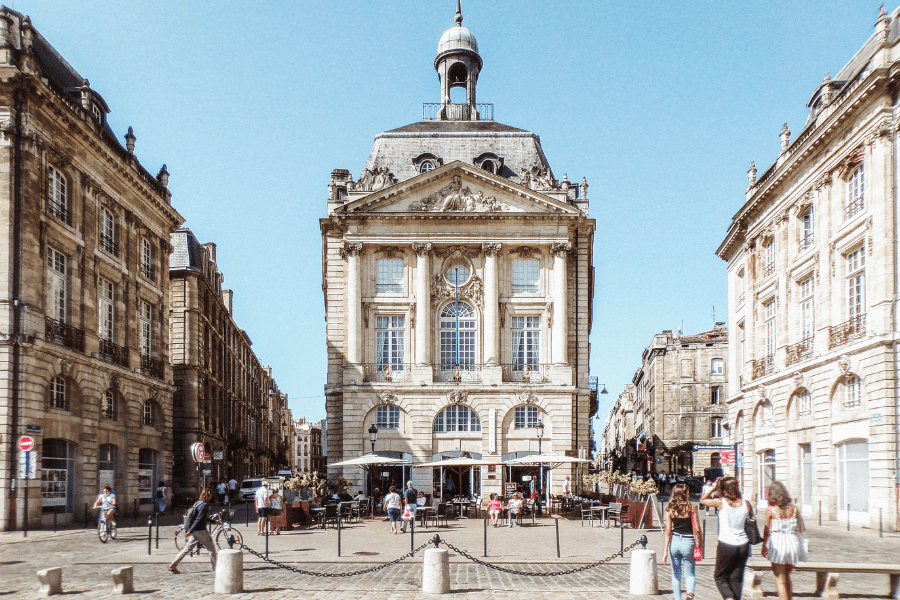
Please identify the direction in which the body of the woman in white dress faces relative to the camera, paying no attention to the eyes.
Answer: away from the camera

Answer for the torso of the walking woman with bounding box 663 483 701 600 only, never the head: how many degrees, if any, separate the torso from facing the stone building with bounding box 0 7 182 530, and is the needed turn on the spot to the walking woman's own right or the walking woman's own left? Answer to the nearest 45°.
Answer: approximately 45° to the walking woman's own left

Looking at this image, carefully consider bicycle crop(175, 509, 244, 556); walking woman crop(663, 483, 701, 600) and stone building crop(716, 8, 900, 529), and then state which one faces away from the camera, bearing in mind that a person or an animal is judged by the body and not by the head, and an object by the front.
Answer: the walking woman

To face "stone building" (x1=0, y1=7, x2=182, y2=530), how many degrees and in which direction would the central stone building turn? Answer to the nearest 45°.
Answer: approximately 45° to its right

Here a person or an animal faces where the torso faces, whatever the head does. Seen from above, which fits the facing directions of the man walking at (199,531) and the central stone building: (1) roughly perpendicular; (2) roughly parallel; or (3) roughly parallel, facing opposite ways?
roughly perpendicular

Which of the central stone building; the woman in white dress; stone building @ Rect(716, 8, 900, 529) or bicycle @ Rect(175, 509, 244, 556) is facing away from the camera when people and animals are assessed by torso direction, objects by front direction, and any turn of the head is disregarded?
the woman in white dress

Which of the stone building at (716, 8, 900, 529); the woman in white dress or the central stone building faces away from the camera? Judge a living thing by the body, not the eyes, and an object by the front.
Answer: the woman in white dress

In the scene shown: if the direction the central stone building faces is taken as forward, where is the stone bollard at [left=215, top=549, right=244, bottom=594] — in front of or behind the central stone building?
in front

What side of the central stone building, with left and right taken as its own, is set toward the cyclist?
front

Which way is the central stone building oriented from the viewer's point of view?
toward the camera

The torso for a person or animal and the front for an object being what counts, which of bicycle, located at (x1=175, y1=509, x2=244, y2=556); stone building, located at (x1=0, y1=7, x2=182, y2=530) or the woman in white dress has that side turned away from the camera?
the woman in white dress
